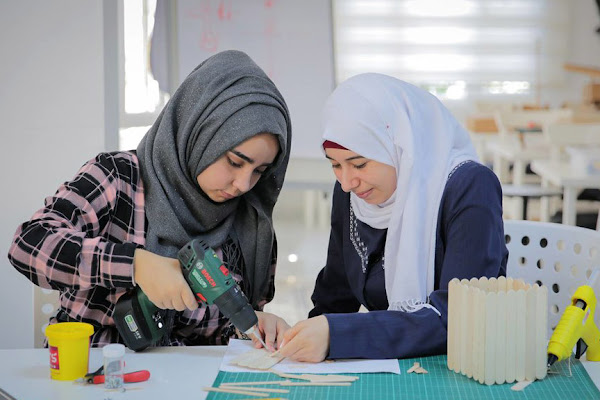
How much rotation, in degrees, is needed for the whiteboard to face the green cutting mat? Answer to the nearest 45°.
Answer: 0° — it already faces it

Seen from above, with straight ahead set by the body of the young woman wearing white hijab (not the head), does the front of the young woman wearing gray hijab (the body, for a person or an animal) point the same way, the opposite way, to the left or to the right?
to the left

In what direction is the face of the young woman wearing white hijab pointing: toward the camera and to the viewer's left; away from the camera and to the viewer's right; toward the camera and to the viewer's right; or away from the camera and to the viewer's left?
toward the camera and to the viewer's left

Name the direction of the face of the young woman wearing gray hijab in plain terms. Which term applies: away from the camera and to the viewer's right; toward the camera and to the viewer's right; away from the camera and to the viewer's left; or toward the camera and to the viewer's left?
toward the camera and to the viewer's right

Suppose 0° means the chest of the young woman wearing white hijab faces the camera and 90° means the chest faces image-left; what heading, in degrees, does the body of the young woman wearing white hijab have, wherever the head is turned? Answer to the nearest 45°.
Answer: approximately 45°

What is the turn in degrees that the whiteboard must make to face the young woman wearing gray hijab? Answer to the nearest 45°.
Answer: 0° — it already faces them

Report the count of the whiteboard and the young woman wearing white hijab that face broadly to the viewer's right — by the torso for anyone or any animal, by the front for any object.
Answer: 0

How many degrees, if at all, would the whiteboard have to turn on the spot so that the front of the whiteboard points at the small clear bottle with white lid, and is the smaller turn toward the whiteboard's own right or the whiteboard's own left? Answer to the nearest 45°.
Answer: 0° — it already faces it

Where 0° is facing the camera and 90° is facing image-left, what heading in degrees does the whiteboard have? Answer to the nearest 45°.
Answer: approximately 0°

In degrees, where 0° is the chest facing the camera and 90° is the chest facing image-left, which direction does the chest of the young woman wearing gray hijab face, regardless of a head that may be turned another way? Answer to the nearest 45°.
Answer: approximately 315°

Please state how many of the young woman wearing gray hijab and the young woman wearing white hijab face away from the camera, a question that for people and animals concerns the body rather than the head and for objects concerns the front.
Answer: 0
